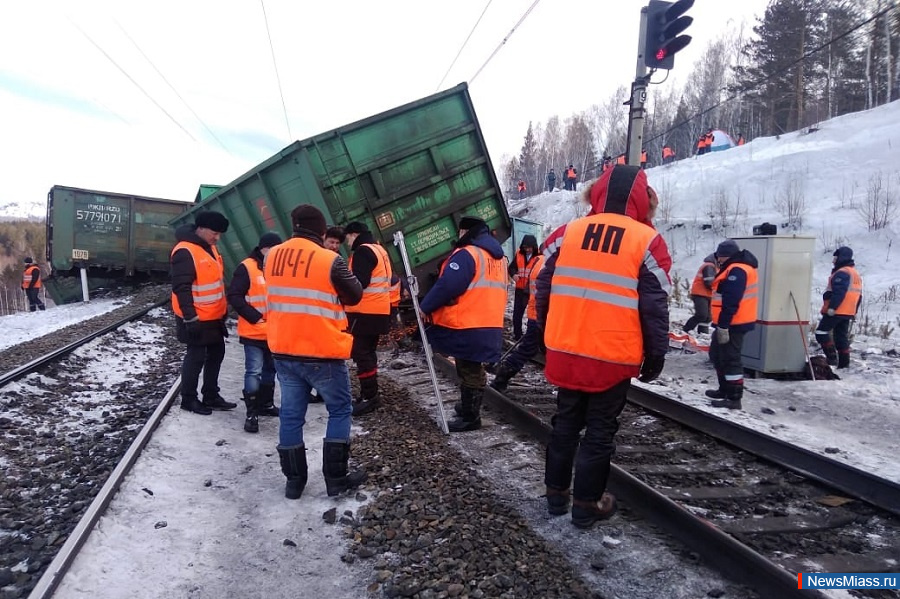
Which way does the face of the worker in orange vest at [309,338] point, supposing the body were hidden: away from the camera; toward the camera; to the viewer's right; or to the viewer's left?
away from the camera

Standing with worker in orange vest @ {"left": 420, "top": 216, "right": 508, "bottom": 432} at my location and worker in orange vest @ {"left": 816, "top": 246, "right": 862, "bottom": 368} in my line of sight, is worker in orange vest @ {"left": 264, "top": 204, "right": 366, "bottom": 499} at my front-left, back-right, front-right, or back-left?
back-right

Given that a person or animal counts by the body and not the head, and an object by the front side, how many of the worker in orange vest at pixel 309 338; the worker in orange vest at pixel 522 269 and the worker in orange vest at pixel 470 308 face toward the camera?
1

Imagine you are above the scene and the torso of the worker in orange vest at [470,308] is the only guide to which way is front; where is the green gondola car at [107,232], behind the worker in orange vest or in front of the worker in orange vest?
in front

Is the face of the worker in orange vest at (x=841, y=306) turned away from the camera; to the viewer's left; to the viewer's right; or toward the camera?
to the viewer's left

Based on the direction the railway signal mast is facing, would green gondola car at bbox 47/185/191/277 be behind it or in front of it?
behind

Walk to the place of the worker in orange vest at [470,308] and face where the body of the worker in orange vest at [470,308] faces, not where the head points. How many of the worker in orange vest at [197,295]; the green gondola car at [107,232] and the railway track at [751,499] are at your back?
1

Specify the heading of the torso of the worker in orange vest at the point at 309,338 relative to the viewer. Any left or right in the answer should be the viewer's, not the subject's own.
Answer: facing away from the viewer and to the right of the viewer

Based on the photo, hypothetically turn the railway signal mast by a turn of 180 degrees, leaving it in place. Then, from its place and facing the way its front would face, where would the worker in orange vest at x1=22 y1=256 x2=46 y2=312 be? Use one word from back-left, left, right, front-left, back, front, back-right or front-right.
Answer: front-left

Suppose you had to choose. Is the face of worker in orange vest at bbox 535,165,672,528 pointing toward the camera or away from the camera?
away from the camera

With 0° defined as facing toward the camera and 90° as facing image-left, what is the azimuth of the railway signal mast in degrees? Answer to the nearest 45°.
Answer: approximately 315°
